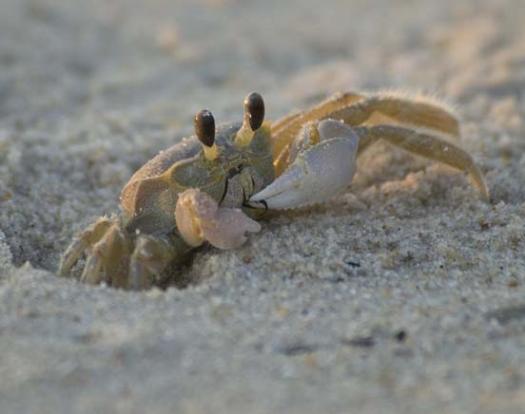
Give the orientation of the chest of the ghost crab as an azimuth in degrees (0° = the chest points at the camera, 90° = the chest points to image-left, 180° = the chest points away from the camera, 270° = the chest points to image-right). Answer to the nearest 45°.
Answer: approximately 315°
